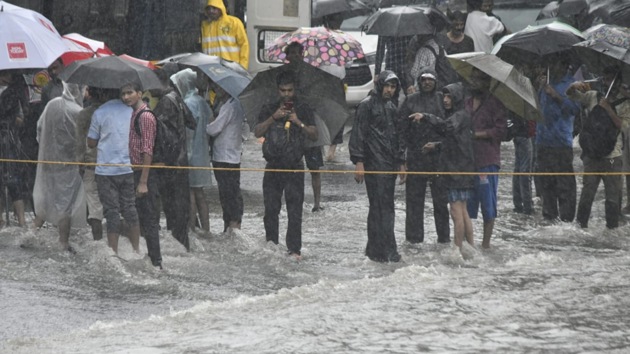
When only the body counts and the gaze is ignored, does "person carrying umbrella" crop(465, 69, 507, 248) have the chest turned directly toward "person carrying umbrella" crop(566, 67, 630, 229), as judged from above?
no

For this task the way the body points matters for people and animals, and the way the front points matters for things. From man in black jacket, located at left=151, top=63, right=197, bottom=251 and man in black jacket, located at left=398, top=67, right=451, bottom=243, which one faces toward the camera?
man in black jacket, located at left=398, top=67, right=451, bottom=243

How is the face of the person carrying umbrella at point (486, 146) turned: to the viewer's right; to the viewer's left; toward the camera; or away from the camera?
toward the camera

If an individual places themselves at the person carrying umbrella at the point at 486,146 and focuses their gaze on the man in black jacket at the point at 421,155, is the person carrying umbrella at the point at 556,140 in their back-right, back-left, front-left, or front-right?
back-right

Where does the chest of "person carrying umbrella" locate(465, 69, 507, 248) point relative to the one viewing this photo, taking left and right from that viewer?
facing the viewer and to the left of the viewer

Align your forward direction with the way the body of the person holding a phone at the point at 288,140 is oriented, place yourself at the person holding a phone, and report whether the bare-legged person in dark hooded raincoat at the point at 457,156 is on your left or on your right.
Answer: on your left

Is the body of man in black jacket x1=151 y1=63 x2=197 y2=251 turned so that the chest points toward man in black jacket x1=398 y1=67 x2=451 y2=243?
no

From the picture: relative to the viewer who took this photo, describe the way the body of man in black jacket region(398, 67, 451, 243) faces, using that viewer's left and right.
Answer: facing the viewer

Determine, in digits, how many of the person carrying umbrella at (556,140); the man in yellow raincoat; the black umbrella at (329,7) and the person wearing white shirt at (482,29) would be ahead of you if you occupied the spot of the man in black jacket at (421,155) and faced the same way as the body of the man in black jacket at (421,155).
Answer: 0

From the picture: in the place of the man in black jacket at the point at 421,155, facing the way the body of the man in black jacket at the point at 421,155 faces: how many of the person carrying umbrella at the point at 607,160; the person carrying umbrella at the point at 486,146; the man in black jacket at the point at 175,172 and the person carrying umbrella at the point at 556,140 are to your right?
1

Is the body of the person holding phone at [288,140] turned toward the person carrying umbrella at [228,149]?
no

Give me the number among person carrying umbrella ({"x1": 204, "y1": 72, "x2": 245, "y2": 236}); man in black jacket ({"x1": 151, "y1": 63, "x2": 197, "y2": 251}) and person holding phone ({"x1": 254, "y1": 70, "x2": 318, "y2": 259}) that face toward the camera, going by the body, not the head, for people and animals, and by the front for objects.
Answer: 1

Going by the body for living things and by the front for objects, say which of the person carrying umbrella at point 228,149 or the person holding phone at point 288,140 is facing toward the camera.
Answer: the person holding phone at point 288,140
